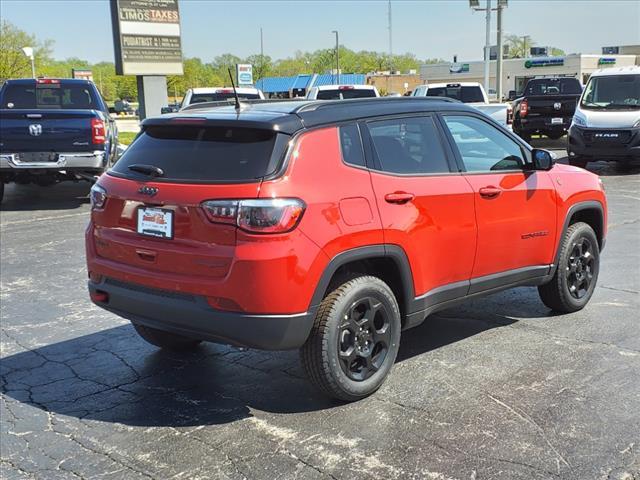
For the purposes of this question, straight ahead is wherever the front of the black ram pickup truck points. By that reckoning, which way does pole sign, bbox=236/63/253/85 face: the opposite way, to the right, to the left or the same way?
the opposite way

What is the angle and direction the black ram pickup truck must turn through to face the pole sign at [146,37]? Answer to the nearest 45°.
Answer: approximately 90° to its left

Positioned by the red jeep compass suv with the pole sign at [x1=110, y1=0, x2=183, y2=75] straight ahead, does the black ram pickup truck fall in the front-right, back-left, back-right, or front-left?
front-right

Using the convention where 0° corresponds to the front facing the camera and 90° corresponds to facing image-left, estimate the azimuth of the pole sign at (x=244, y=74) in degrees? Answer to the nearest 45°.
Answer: approximately 0°

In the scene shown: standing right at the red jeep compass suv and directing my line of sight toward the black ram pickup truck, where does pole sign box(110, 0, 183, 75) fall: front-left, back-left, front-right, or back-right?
front-left

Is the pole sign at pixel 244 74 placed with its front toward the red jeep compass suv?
yes

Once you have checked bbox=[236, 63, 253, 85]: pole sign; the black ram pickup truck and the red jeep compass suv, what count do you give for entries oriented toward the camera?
1

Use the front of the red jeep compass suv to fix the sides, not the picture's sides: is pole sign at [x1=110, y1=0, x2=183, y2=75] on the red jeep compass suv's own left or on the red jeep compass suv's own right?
on the red jeep compass suv's own left

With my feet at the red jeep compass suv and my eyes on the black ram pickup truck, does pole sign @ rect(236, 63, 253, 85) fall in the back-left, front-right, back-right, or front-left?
front-left

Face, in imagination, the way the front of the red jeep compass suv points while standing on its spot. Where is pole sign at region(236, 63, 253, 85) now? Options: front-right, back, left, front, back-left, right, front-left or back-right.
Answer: front-left

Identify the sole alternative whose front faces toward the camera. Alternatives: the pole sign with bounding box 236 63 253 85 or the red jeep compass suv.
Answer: the pole sign

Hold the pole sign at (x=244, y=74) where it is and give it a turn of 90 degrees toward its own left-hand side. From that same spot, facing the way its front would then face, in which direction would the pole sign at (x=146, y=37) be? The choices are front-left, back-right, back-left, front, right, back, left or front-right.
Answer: right

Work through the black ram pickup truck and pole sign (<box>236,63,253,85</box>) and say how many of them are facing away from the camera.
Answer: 1

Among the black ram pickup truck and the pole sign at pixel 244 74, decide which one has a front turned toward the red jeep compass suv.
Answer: the pole sign

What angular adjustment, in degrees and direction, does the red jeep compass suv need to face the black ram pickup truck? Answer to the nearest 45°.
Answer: approximately 45° to its left

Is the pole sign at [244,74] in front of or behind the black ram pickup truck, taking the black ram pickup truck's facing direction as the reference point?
in front

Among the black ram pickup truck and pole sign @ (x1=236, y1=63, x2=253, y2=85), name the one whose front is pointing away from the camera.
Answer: the black ram pickup truck

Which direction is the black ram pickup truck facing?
away from the camera
